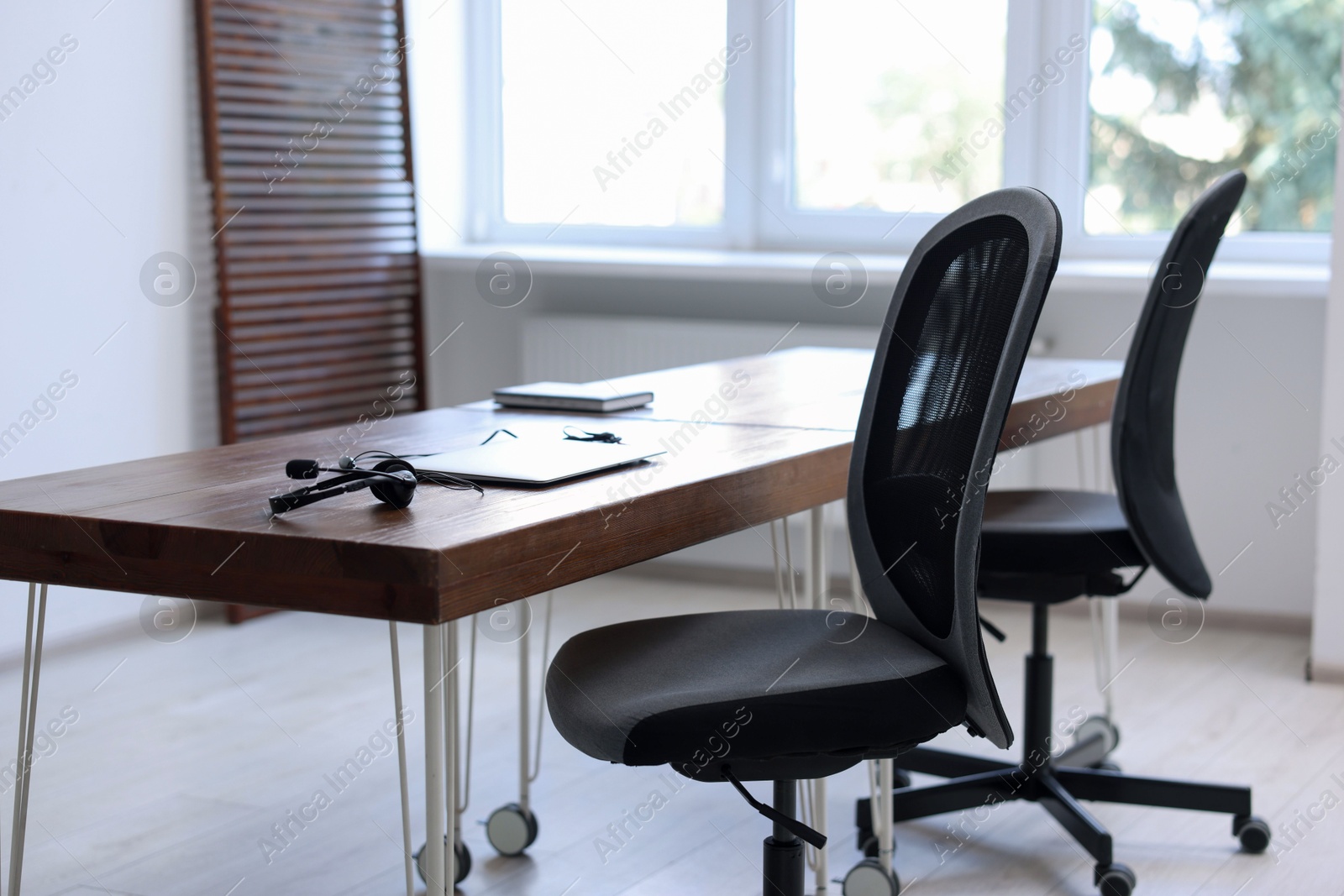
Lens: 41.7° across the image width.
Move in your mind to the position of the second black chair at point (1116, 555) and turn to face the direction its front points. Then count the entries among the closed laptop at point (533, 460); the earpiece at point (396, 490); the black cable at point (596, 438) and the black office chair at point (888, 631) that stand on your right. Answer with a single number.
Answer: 0

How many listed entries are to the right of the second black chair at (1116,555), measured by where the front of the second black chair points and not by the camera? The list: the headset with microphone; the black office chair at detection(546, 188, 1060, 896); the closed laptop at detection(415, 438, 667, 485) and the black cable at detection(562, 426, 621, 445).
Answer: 0

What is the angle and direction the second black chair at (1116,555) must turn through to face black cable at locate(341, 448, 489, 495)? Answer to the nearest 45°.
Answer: approximately 45° to its left

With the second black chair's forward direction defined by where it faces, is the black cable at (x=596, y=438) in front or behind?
in front

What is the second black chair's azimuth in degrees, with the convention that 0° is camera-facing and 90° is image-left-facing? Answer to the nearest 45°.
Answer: approximately 90°

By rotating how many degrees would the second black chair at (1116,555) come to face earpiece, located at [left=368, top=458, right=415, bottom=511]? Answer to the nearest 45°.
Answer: approximately 45° to its left

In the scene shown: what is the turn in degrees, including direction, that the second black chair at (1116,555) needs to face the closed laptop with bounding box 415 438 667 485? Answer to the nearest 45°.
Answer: approximately 45° to its left

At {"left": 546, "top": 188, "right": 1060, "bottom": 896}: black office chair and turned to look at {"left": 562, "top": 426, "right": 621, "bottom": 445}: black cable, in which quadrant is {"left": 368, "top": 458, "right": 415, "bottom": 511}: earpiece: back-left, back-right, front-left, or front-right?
front-left

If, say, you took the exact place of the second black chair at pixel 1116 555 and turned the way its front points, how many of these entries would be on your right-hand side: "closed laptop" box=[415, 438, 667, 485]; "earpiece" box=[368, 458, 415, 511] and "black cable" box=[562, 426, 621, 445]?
0

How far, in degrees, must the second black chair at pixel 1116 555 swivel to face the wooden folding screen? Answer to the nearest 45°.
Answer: approximately 45° to its right

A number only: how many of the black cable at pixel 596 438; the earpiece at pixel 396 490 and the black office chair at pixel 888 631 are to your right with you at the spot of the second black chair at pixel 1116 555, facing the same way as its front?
0
